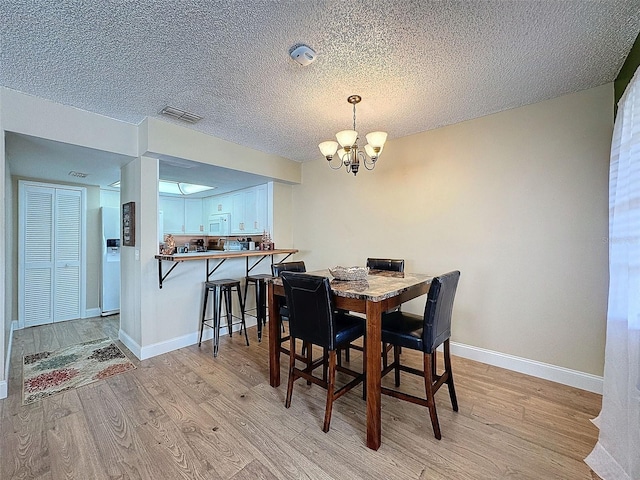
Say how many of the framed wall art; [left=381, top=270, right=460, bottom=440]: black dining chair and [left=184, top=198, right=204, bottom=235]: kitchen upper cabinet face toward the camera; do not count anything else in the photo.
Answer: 1

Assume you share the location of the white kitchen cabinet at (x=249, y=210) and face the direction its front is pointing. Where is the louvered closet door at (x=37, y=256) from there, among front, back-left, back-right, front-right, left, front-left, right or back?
front-right

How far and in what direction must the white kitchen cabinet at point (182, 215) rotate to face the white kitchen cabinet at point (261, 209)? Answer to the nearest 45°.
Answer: approximately 45° to its left

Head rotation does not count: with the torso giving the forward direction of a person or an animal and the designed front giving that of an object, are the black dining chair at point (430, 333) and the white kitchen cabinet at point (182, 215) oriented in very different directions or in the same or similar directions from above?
very different directions

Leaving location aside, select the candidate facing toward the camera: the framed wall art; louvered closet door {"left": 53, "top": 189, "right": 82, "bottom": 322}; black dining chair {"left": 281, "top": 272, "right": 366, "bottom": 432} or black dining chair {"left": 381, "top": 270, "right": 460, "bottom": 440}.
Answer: the louvered closet door

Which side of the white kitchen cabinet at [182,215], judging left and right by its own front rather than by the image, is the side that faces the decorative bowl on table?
front

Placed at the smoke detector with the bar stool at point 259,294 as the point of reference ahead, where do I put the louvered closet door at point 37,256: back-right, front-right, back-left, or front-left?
front-left

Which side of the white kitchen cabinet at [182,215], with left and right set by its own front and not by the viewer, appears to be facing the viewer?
front

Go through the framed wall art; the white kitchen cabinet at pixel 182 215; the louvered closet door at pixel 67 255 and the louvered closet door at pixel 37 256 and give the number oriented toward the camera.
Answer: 3

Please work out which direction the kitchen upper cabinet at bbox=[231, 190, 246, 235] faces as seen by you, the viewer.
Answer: facing the viewer and to the left of the viewer

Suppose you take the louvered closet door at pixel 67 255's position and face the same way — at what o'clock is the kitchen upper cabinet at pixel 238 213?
The kitchen upper cabinet is roughly at 10 o'clock from the louvered closet door.

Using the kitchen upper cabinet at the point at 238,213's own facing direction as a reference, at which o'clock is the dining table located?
The dining table is roughly at 10 o'clock from the kitchen upper cabinet.

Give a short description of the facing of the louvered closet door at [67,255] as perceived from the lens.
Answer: facing the viewer
